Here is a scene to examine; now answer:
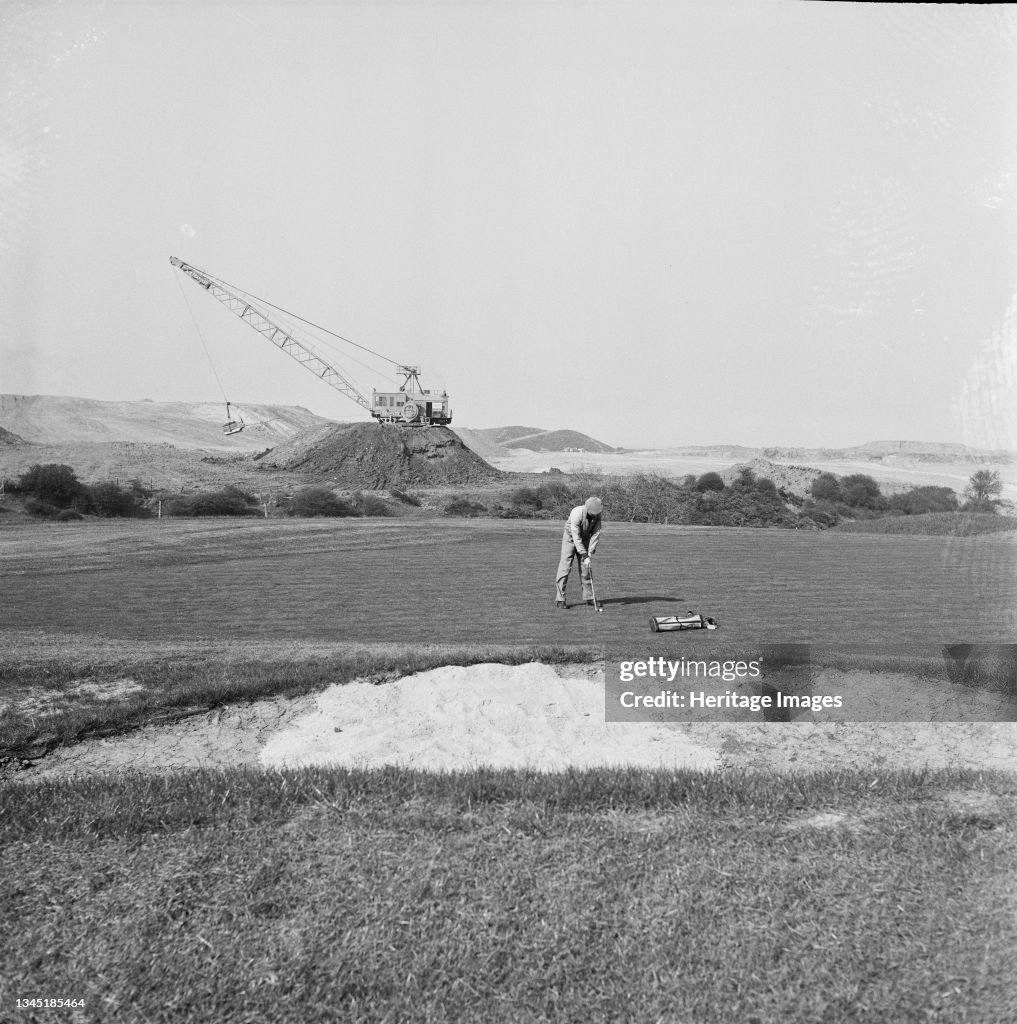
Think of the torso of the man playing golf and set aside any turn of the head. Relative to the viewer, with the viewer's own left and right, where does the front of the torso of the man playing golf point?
facing the viewer and to the right of the viewer

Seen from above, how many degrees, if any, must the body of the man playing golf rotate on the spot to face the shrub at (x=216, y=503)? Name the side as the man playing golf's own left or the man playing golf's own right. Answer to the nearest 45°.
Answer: approximately 135° to the man playing golf's own right

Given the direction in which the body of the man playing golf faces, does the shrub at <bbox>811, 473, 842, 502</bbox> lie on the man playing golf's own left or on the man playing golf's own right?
on the man playing golf's own left

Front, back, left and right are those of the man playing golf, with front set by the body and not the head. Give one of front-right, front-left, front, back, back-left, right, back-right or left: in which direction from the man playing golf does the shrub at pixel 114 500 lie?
back-right

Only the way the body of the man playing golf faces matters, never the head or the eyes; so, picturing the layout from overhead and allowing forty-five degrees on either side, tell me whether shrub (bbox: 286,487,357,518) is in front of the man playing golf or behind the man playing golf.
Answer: behind

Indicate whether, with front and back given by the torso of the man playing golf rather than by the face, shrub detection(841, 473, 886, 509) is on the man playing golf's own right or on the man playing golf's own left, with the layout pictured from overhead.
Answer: on the man playing golf's own left

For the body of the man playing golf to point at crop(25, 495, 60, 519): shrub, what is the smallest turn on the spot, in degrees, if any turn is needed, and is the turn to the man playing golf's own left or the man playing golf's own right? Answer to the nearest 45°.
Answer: approximately 135° to the man playing golf's own right
